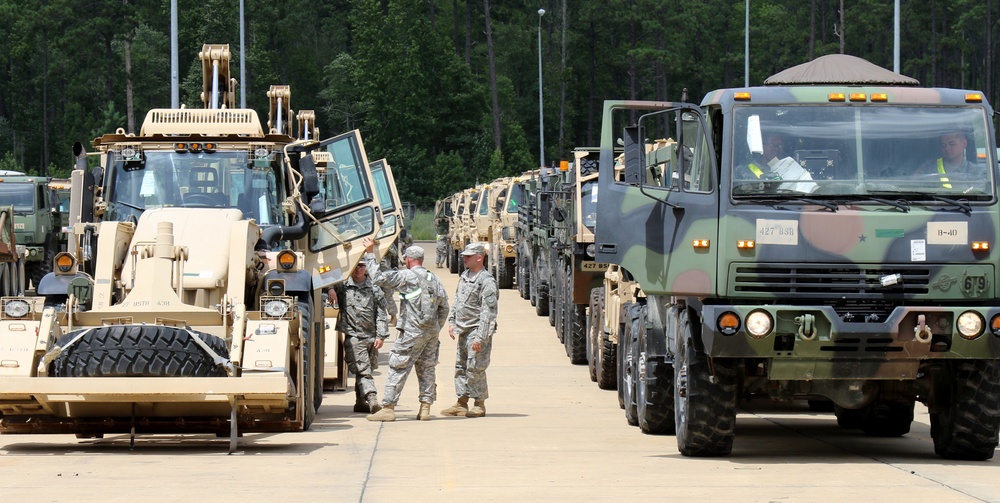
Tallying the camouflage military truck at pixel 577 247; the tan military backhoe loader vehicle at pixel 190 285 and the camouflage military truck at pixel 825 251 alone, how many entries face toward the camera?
3

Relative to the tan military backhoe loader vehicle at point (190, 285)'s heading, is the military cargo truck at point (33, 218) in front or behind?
behind

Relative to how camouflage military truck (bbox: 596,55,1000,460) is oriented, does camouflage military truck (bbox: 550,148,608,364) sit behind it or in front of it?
behind

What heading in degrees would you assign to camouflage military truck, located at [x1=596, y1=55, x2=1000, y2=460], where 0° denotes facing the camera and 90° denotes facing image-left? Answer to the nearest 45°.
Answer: approximately 0°

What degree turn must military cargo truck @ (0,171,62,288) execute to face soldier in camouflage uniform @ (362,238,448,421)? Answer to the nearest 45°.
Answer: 0° — it already faces them

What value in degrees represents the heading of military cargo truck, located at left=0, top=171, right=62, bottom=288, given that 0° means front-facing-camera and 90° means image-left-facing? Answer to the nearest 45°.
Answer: approximately 0°

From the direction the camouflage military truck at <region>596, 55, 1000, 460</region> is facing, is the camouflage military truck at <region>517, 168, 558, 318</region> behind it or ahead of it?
behind

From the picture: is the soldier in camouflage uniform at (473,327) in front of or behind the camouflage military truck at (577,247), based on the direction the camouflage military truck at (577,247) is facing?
in front
